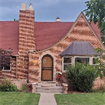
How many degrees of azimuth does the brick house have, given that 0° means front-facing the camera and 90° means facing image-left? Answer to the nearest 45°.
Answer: approximately 0°

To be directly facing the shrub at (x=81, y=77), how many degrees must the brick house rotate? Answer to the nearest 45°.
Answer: approximately 45° to its left

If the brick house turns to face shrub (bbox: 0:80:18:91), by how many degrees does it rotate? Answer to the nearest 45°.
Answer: approximately 45° to its right

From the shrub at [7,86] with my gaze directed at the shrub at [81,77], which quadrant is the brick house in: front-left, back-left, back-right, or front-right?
front-left
